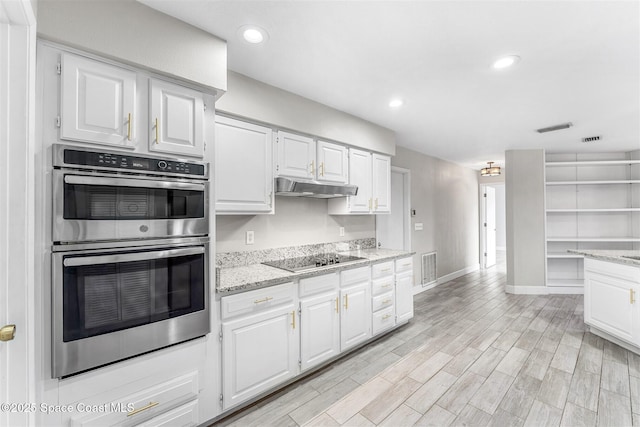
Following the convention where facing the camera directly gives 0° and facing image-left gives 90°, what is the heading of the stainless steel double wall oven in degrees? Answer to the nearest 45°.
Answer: approximately 315°

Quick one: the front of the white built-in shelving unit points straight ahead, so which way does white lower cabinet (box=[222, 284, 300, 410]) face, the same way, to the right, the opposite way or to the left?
to the left

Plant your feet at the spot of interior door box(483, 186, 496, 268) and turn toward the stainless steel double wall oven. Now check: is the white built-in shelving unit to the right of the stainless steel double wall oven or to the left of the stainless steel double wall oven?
left

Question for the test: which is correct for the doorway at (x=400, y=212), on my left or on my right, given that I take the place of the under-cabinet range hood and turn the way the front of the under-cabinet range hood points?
on my left

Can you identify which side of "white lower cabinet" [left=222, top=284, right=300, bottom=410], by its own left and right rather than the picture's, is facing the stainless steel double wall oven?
right

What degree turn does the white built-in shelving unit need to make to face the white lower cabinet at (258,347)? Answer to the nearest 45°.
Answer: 0° — it already faces it

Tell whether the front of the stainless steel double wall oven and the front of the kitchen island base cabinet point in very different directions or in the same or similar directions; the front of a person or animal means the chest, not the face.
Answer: very different directions

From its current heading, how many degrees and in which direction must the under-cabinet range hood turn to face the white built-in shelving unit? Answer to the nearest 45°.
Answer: approximately 90° to its left

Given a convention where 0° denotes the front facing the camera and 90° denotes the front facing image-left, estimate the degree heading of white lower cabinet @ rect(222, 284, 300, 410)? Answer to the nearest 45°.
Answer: approximately 315°
